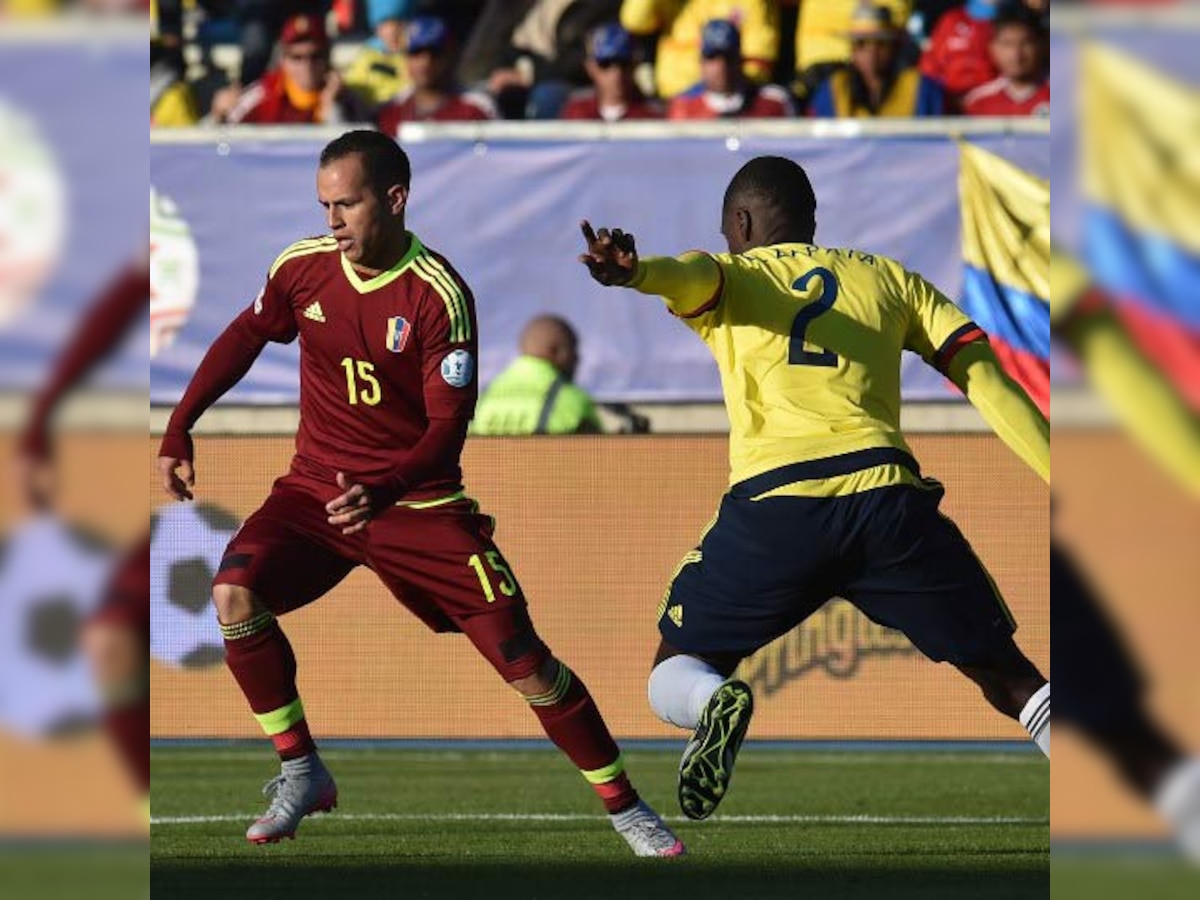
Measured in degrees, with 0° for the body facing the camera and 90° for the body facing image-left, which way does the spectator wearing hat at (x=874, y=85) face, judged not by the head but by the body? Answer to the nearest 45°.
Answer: approximately 0°

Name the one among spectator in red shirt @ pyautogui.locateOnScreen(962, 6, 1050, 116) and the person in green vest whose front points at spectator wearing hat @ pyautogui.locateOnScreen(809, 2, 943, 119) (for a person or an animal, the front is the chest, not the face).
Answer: the person in green vest

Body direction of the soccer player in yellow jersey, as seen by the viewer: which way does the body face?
away from the camera

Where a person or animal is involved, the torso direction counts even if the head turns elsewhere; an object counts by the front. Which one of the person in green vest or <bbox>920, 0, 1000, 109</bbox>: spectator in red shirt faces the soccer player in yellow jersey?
the spectator in red shirt
